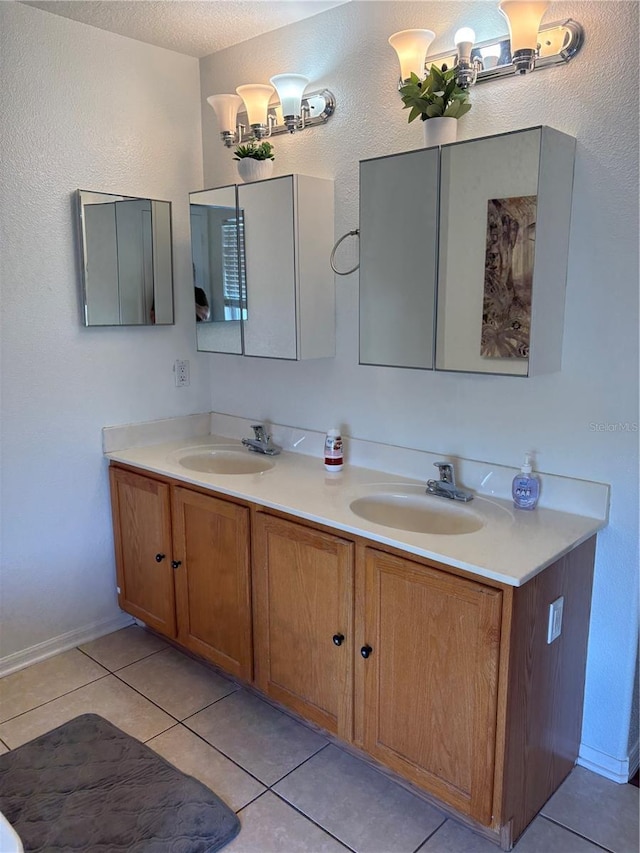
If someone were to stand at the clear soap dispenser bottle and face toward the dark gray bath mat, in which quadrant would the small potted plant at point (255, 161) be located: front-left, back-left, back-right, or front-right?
front-right

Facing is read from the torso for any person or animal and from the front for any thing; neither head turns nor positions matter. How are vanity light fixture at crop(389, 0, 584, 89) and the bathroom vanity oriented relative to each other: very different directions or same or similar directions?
same or similar directions

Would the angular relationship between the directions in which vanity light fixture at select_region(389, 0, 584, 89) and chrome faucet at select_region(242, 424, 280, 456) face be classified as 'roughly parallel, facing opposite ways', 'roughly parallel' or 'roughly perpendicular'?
roughly parallel

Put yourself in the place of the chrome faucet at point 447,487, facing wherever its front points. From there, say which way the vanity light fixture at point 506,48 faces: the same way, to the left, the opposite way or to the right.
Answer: the same way

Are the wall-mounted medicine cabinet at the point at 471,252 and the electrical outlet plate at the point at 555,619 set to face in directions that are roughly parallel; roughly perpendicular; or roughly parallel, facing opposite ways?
roughly perpendicular

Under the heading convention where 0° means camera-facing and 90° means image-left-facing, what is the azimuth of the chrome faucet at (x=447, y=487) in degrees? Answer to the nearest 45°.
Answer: approximately 45°

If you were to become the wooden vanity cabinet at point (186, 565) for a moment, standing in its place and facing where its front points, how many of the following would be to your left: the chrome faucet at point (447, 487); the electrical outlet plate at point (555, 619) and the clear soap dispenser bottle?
3

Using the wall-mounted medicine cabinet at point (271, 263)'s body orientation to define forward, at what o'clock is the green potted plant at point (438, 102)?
The green potted plant is roughly at 9 o'clock from the wall-mounted medicine cabinet.

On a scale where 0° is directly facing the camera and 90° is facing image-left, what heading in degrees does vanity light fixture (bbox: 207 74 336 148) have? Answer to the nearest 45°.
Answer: approximately 45°

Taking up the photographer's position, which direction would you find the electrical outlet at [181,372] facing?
facing the viewer and to the right of the viewer
